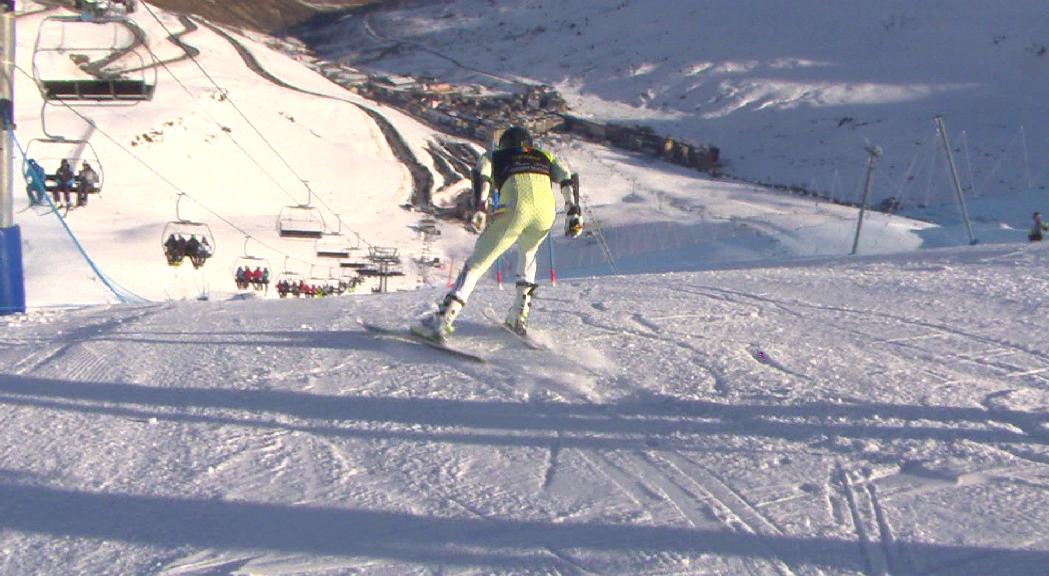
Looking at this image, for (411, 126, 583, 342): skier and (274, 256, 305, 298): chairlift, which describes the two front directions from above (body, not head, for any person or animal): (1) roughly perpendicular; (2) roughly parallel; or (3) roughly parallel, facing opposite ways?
roughly parallel, facing opposite ways

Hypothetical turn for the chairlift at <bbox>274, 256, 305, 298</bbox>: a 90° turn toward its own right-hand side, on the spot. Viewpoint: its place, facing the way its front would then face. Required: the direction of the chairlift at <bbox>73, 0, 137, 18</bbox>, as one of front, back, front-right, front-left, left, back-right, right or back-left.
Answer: left

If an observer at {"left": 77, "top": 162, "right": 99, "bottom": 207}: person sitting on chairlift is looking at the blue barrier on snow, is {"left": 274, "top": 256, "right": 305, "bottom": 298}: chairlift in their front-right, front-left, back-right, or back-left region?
back-left

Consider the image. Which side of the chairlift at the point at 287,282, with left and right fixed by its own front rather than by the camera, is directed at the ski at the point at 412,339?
front

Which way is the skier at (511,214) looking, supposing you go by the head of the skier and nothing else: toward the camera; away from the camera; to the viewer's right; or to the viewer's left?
away from the camera

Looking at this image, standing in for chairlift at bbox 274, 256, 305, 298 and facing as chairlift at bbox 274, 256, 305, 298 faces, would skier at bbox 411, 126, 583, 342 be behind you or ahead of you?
ahead

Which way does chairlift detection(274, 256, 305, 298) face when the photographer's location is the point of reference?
facing the viewer

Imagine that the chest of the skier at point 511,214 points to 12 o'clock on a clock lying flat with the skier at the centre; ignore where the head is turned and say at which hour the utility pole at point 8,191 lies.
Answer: The utility pole is roughly at 10 o'clock from the skier.

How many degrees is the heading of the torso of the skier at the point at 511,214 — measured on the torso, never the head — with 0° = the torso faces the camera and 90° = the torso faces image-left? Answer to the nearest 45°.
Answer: approximately 180°

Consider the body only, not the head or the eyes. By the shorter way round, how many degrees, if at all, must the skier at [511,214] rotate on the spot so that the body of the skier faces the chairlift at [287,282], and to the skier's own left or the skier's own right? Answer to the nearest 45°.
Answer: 0° — they already face it

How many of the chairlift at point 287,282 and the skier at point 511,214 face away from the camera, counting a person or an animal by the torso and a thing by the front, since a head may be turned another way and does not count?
1

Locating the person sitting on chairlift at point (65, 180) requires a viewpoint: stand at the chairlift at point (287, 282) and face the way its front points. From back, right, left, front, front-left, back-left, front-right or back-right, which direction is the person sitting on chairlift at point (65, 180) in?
front-right

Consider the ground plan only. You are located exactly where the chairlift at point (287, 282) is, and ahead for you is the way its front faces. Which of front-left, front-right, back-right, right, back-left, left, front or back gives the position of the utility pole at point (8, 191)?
front

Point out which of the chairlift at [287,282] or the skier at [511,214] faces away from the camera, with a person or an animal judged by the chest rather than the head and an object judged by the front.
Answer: the skier

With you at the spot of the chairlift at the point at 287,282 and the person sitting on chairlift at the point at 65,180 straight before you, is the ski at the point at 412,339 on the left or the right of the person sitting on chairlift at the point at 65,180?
left
